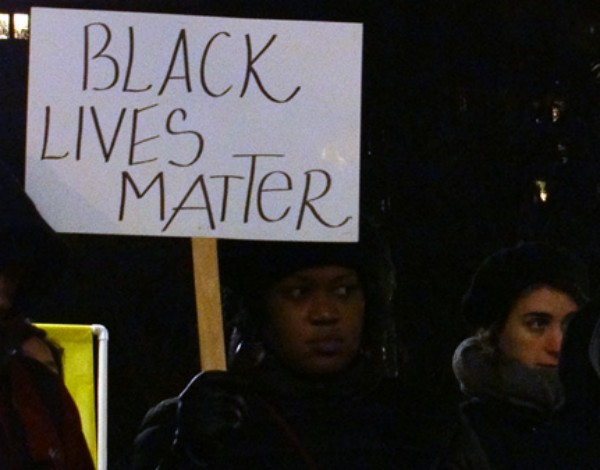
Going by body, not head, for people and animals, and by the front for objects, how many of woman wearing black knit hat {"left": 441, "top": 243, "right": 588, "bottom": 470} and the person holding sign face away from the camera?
0

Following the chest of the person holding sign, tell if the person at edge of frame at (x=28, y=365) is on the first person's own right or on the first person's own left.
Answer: on the first person's own right

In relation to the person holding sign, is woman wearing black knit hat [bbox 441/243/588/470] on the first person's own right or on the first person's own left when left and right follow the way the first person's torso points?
on the first person's own left

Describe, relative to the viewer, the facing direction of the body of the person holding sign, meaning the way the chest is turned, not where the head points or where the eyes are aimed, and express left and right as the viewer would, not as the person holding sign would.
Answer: facing the viewer and to the right of the viewer

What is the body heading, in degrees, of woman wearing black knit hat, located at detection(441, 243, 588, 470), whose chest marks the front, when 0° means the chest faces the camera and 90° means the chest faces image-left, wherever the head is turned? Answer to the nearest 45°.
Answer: approximately 315°

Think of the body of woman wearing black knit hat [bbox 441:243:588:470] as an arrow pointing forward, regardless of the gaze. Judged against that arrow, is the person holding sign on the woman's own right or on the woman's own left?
on the woman's own right

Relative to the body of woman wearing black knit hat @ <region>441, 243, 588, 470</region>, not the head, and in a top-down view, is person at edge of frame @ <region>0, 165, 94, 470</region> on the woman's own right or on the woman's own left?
on the woman's own right
